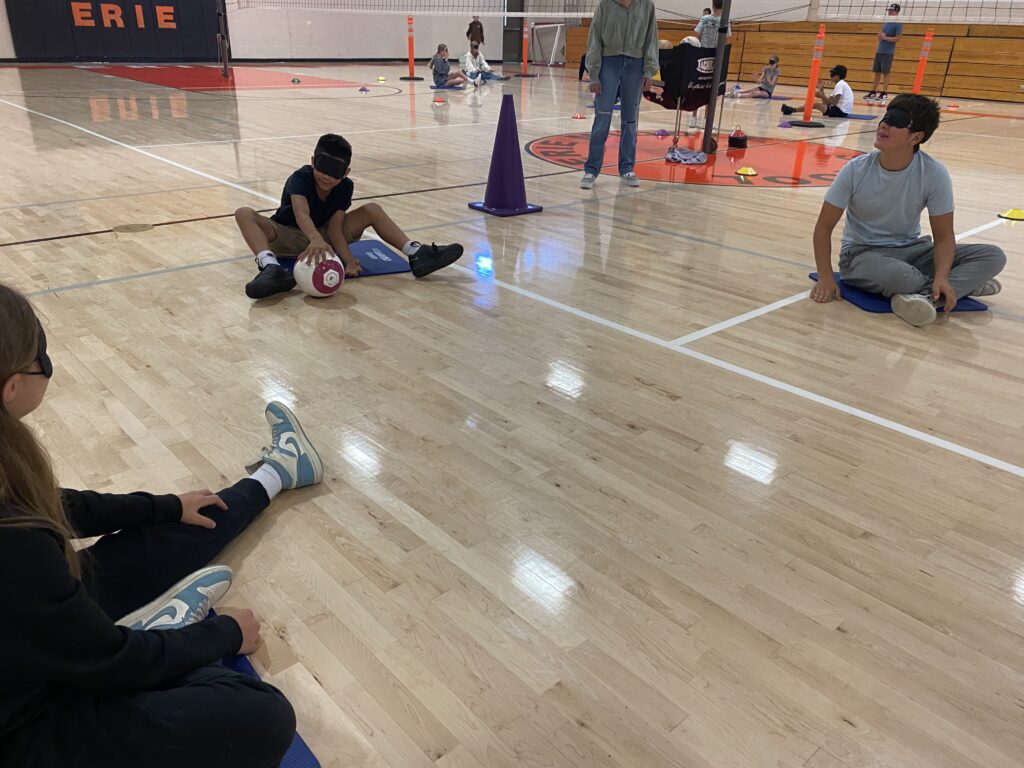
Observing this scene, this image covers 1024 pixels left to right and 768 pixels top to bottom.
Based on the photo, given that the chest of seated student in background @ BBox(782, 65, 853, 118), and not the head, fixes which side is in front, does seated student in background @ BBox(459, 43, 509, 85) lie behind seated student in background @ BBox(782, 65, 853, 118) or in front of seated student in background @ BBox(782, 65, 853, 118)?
in front

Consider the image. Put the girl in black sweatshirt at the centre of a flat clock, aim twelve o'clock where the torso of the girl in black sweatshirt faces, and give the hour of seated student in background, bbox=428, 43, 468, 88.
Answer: The seated student in background is roughly at 10 o'clock from the girl in black sweatshirt.

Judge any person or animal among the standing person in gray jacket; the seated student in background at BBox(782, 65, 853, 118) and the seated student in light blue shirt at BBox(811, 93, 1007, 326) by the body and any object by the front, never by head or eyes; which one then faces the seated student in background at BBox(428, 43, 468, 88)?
the seated student in background at BBox(782, 65, 853, 118)

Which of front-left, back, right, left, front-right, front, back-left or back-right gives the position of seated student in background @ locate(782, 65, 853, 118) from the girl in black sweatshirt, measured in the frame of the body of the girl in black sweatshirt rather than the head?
front-left

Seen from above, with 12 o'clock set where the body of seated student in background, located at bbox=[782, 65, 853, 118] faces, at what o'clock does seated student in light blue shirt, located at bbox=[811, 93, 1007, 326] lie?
seated student in light blue shirt, located at bbox=[811, 93, 1007, 326] is roughly at 9 o'clock from seated student in background, located at bbox=[782, 65, 853, 118].

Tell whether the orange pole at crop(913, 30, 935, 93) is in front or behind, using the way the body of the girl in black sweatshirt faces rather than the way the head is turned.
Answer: in front

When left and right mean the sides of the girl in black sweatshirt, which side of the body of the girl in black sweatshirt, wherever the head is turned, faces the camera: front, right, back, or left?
right

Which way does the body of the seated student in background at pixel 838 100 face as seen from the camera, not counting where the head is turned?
to the viewer's left

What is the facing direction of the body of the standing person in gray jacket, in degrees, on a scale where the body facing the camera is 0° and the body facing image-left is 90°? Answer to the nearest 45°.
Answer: approximately 0°
